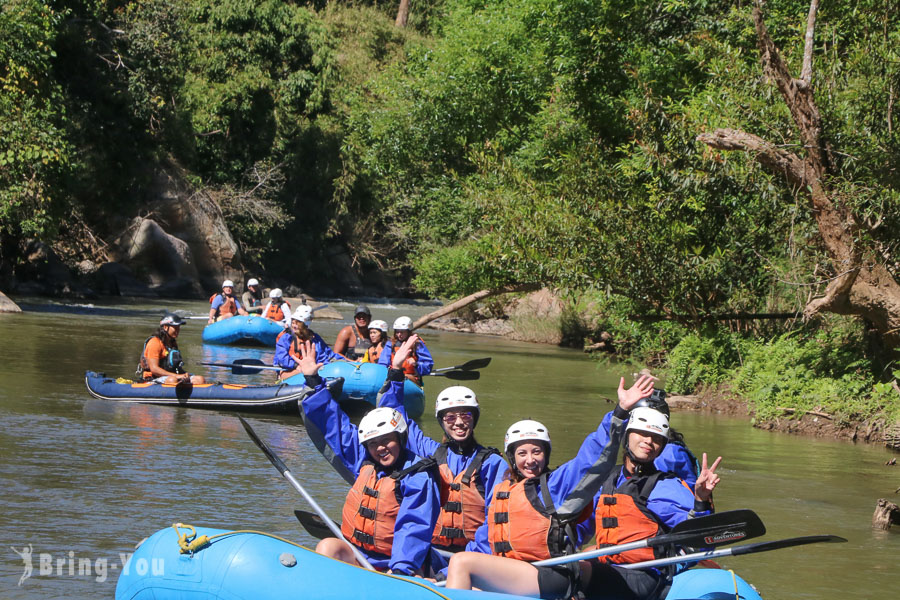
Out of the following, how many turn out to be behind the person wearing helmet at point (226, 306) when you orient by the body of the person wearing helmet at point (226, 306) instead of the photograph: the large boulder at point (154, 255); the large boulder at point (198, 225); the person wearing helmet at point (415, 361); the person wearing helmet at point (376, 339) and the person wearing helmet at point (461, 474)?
2

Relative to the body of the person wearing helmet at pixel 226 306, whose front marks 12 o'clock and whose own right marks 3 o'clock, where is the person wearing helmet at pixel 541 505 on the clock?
the person wearing helmet at pixel 541 505 is roughly at 12 o'clock from the person wearing helmet at pixel 226 306.

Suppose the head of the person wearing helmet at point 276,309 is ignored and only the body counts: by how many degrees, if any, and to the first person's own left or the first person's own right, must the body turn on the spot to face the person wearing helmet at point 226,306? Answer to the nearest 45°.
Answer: approximately 90° to the first person's own right

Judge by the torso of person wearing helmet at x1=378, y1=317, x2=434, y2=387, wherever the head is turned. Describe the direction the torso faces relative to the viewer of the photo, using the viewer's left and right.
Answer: facing the viewer and to the left of the viewer

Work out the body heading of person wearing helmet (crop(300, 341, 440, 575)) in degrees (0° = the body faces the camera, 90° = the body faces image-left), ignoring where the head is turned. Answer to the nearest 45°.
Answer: approximately 45°

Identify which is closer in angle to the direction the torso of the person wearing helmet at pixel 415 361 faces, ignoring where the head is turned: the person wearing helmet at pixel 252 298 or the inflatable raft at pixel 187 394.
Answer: the inflatable raft

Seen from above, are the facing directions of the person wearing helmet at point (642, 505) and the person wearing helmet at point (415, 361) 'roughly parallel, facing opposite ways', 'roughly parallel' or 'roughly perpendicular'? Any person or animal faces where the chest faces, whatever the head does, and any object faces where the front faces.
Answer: roughly parallel

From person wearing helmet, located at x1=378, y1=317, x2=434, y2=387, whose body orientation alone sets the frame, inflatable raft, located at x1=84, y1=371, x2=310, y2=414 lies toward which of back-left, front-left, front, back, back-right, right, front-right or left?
front-right

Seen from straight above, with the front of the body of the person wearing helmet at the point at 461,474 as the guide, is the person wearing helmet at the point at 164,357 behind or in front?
behind

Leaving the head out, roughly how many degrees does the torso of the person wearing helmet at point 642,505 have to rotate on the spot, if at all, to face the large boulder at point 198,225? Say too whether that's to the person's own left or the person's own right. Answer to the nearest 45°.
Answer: approximately 90° to the person's own right

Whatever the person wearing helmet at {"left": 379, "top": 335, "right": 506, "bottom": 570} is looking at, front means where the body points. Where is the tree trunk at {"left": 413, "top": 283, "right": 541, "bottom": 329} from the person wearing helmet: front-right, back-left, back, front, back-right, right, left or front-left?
back

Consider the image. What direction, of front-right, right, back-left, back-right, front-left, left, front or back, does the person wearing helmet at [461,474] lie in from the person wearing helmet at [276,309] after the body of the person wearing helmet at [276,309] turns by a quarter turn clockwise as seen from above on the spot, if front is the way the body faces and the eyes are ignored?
back-left

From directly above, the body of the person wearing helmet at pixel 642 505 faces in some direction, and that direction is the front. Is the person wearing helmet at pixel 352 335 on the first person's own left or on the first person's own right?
on the first person's own right

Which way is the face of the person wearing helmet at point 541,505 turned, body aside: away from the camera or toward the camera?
toward the camera

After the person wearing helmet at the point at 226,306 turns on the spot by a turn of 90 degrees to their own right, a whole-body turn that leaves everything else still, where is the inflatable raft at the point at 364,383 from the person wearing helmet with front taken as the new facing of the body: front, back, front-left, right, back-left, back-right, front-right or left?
left

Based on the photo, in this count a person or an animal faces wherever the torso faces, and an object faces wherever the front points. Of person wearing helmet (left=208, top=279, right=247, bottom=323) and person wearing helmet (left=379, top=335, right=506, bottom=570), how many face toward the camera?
2

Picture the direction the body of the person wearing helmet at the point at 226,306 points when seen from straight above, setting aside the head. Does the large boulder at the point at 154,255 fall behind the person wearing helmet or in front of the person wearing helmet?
behind
